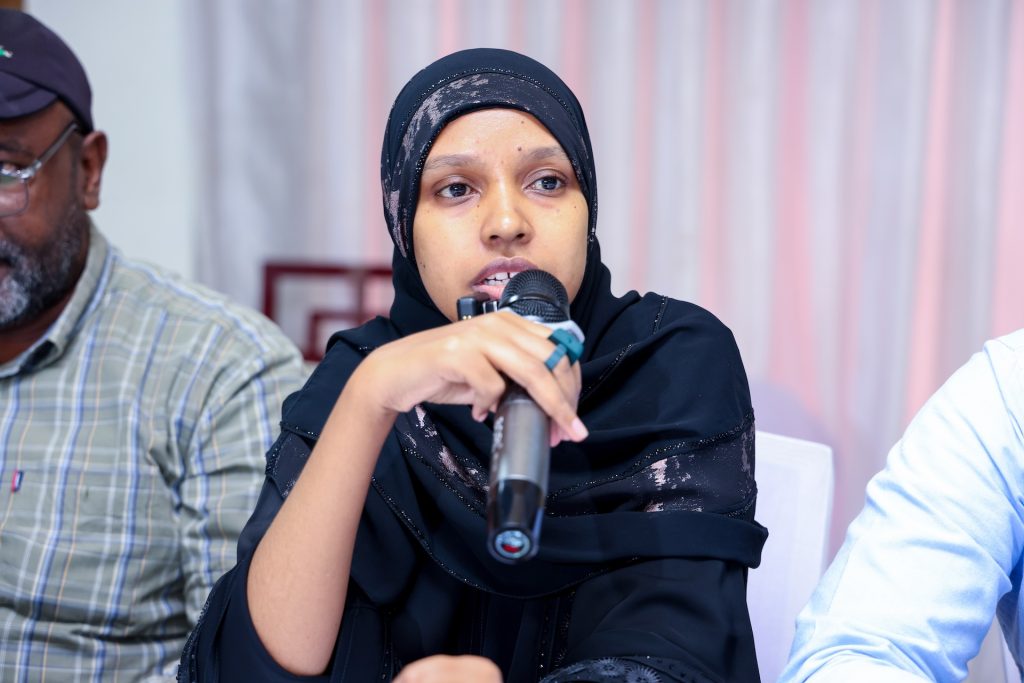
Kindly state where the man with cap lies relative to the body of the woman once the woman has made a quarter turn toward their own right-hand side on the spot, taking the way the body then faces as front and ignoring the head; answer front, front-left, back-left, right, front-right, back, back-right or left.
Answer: front-right

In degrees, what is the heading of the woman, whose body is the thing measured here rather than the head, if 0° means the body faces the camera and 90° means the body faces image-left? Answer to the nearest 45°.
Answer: approximately 0°

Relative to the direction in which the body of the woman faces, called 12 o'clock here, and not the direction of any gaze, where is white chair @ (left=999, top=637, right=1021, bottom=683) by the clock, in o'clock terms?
The white chair is roughly at 9 o'clock from the woman.

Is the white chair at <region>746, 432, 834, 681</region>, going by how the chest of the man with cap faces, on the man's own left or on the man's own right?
on the man's own left
